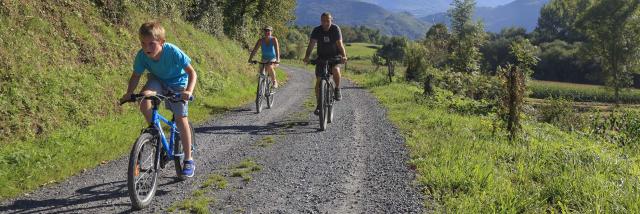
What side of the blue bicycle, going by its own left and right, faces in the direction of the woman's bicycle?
back

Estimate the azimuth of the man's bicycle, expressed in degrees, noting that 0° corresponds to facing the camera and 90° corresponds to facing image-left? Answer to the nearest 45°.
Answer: approximately 0°

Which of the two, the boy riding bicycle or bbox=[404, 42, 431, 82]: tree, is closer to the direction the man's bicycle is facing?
the boy riding bicycle

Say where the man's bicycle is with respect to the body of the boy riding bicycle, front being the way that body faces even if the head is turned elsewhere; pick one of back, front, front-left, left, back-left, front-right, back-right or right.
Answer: back

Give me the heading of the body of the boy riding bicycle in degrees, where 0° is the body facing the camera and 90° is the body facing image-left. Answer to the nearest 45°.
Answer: approximately 45°
